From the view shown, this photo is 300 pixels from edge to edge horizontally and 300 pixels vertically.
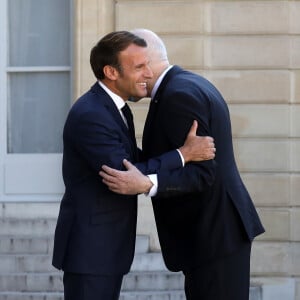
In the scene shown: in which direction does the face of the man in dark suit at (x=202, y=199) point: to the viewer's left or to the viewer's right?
to the viewer's left

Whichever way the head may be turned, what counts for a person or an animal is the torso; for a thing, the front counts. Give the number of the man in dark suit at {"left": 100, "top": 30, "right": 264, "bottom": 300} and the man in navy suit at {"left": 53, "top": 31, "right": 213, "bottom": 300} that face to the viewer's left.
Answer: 1

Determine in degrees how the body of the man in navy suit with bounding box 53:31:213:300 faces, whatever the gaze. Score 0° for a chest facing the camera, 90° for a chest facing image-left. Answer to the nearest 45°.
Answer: approximately 270°

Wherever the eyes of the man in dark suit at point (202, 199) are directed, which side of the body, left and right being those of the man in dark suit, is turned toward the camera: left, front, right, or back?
left

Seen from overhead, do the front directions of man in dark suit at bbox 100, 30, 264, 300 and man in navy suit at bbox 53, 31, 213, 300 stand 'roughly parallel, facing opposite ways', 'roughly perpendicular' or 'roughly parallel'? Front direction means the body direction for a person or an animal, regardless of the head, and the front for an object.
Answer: roughly parallel, facing opposite ways

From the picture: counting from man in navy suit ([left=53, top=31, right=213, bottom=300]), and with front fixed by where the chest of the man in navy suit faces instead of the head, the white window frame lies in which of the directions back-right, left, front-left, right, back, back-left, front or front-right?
left
